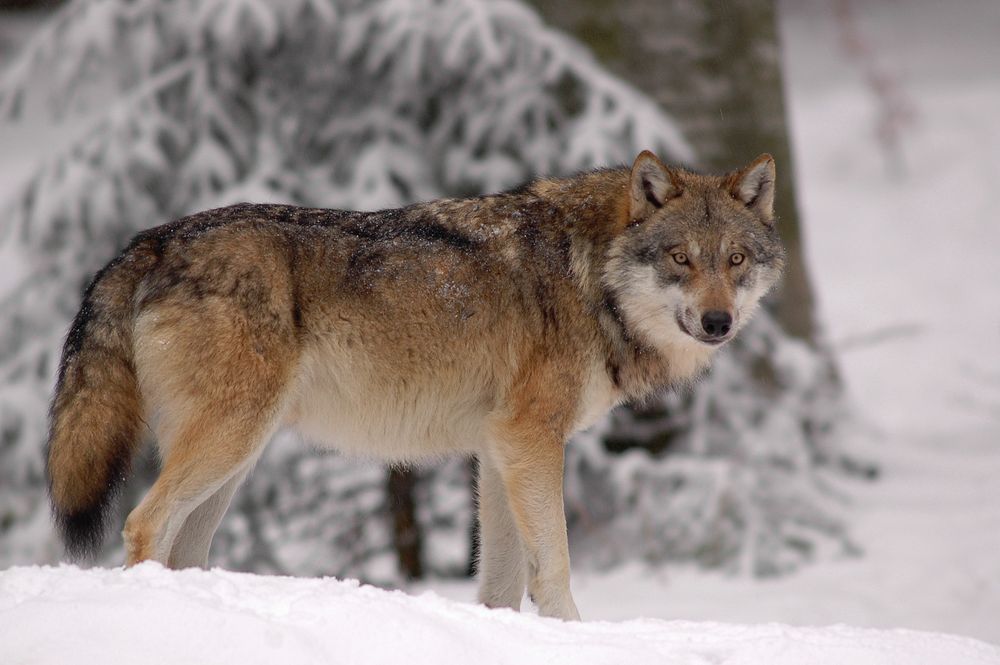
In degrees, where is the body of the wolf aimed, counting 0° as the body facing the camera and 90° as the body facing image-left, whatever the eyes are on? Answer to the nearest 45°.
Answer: approximately 270°
